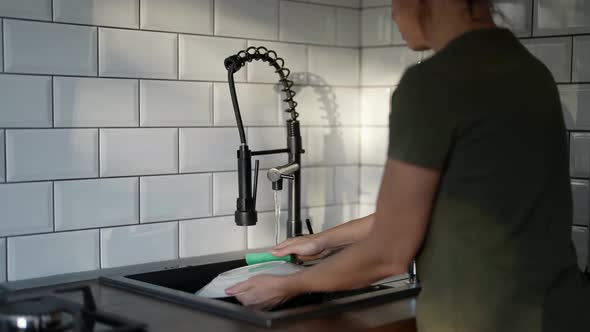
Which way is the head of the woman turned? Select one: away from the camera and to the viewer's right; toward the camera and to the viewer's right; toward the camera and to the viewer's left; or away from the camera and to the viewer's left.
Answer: away from the camera and to the viewer's left

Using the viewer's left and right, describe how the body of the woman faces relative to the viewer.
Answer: facing away from the viewer and to the left of the viewer
